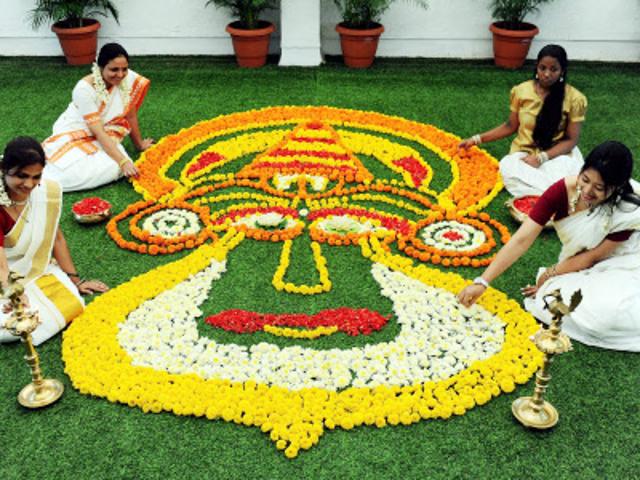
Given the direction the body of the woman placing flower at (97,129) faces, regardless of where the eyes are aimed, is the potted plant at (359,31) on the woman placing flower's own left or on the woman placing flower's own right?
on the woman placing flower's own left

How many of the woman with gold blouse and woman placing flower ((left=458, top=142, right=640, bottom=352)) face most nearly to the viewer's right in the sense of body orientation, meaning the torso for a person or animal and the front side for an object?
0

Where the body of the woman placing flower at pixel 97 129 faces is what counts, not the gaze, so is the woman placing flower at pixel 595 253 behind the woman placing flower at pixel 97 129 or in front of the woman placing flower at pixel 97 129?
in front

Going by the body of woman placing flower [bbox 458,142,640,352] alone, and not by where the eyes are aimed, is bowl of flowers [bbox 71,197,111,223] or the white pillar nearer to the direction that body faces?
the bowl of flowers

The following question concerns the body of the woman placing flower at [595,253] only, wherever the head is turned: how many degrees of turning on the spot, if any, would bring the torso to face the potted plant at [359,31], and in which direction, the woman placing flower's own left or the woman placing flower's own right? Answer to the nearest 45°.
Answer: approximately 90° to the woman placing flower's own right

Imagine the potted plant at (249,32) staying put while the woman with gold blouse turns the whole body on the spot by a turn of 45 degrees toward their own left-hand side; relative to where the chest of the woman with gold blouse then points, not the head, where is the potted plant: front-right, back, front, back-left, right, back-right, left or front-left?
back-right

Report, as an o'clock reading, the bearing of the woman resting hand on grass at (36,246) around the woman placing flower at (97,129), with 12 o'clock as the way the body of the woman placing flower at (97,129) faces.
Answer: the woman resting hand on grass at (36,246) is roughly at 2 o'clock from the woman placing flower at (97,129).

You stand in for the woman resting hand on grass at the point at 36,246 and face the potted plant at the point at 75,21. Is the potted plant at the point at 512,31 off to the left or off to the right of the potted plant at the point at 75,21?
right

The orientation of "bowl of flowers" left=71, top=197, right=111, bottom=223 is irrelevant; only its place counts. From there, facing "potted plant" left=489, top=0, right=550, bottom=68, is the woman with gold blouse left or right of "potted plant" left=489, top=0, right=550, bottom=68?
right

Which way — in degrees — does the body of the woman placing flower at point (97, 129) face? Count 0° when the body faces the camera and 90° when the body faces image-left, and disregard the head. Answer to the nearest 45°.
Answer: approximately 315°

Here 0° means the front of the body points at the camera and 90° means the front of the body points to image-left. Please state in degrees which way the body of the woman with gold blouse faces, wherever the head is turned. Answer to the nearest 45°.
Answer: approximately 45°

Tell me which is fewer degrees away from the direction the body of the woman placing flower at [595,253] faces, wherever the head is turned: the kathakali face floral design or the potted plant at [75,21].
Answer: the kathakali face floral design

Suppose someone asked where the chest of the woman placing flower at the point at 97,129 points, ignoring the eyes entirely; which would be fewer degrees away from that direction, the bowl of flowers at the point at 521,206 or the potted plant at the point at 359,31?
the bowl of flowers

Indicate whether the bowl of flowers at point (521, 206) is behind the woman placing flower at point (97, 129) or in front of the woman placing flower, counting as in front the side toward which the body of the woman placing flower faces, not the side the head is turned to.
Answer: in front

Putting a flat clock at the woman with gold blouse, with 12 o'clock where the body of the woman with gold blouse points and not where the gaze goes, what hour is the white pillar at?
The white pillar is roughly at 3 o'clock from the woman with gold blouse.

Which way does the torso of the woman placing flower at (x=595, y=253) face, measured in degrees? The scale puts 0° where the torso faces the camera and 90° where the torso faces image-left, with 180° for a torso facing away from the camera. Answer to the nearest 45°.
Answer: approximately 45°
